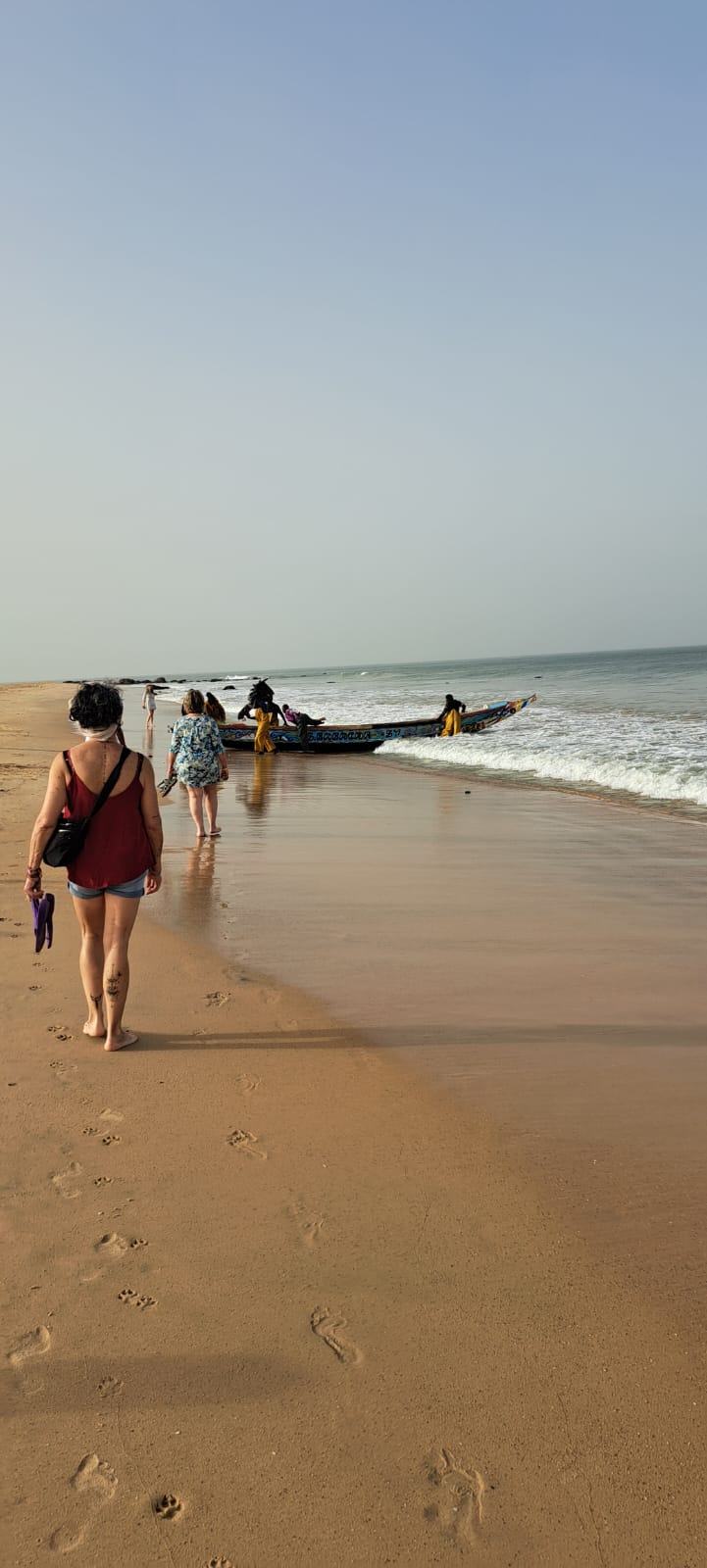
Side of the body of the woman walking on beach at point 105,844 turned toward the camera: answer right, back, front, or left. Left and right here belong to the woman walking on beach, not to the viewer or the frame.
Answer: back

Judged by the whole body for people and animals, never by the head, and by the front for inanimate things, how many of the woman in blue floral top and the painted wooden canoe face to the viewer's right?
1

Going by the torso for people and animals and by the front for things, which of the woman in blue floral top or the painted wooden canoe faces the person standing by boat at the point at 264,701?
the woman in blue floral top

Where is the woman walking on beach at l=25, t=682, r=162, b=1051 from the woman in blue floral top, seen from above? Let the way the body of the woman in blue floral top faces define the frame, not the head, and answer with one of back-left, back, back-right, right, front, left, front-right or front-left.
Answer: back

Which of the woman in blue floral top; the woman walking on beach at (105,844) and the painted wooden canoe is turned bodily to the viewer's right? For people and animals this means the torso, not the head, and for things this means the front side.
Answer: the painted wooden canoe

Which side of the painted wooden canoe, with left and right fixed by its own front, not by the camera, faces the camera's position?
right

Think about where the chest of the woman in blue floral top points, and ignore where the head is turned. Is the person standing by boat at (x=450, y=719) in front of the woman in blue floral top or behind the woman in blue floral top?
in front

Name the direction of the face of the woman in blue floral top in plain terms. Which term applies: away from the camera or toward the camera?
away from the camera

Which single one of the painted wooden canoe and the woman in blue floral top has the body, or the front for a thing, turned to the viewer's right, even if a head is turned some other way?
the painted wooden canoe

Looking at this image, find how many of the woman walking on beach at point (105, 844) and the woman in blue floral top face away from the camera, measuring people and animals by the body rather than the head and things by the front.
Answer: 2

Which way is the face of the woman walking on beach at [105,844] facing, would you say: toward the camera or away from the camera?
away from the camera

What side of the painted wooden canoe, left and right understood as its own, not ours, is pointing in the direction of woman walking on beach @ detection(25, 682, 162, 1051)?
right

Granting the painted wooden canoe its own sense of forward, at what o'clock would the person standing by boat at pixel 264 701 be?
The person standing by boat is roughly at 5 o'clock from the painted wooden canoe.

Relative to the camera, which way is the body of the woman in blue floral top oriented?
away from the camera

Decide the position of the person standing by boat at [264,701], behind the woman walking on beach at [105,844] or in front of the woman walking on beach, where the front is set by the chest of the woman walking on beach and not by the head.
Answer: in front

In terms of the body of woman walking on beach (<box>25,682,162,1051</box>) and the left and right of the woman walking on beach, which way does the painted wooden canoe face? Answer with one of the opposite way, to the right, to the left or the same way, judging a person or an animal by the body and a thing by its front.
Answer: to the right
